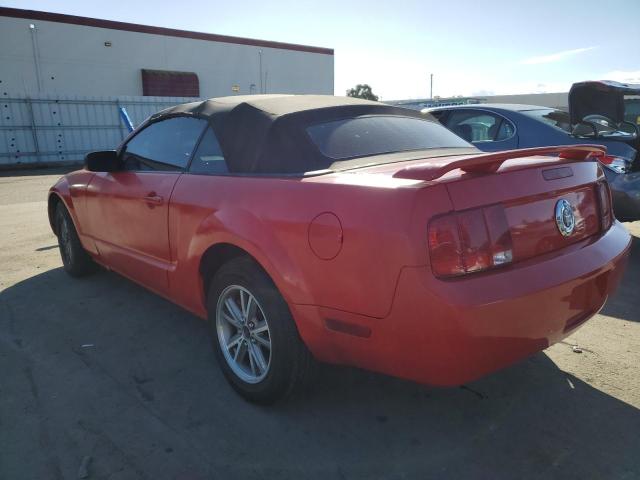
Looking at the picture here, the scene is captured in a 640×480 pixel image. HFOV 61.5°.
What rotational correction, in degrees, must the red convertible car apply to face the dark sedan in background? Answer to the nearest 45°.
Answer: approximately 90° to its right

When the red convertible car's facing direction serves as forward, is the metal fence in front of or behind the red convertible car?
in front

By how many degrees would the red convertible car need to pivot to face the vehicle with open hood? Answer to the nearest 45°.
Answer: approximately 90° to its right

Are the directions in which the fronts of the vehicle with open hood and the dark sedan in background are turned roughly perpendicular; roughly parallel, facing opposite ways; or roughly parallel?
roughly perpendicular

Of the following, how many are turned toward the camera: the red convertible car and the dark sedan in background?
0

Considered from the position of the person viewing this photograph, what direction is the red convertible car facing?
facing away from the viewer and to the left of the viewer

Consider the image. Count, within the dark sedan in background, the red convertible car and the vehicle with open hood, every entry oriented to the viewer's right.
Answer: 0

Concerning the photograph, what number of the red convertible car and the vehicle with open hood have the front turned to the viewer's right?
0

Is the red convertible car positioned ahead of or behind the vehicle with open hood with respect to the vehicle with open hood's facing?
ahead

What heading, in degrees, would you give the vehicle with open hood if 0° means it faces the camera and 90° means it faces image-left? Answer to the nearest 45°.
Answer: approximately 45°

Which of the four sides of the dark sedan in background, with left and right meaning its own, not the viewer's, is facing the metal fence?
front

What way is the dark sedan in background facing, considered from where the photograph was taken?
facing away from the viewer and to the left of the viewer

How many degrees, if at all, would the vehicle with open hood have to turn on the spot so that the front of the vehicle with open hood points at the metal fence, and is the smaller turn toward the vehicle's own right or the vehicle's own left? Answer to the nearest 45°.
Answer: approximately 45° to the vehicle's own right

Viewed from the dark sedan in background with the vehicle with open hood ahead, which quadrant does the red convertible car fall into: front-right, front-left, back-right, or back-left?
back-right
